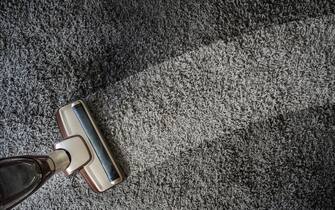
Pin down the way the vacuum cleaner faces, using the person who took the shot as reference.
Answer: facing away from the viewer and to the right of the viewer
